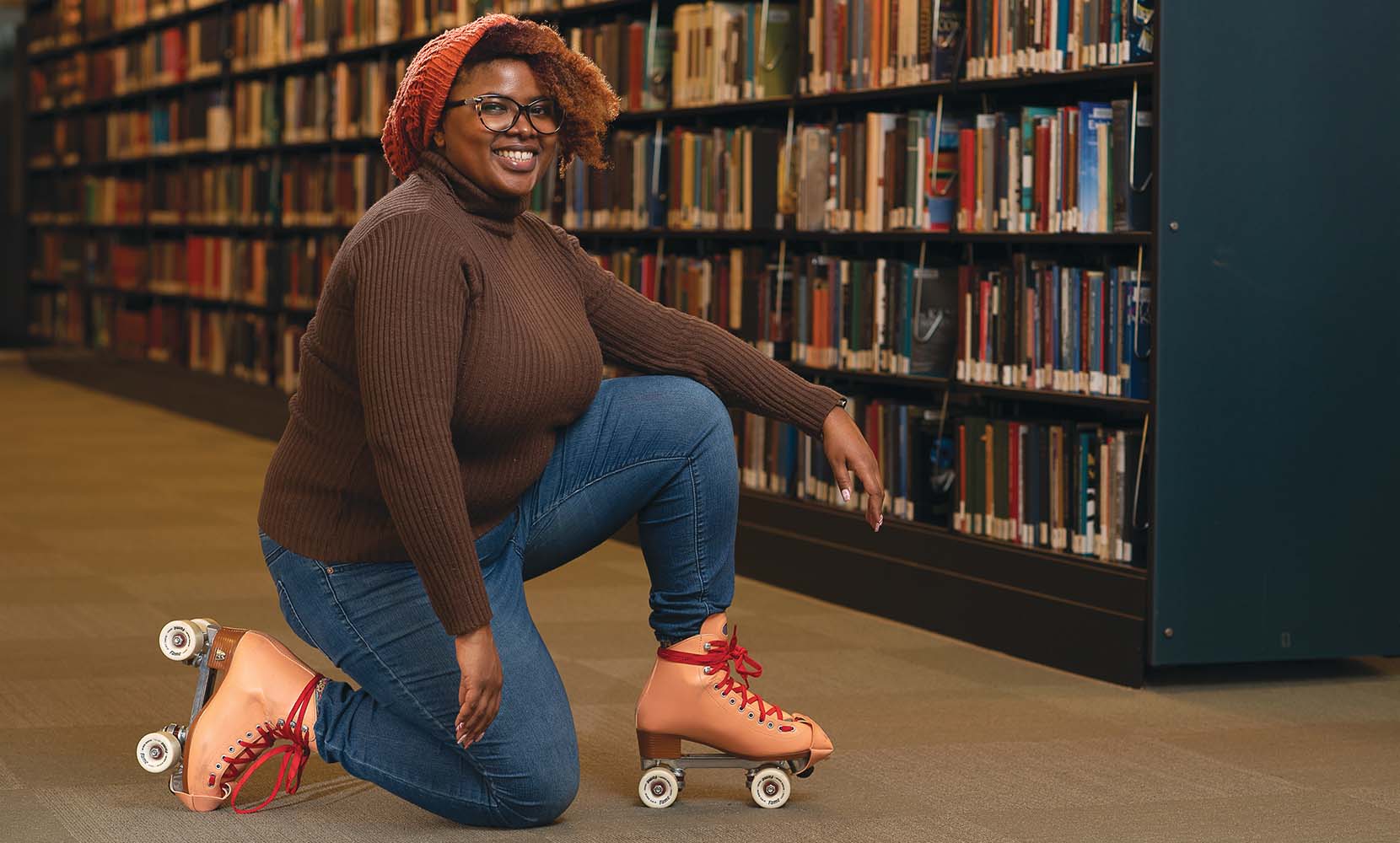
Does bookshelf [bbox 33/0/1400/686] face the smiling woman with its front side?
yes

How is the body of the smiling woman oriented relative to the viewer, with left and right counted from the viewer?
facing the viewer and to the right of the viewer

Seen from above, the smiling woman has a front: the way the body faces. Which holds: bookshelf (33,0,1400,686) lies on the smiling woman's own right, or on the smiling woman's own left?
on the smiling woman's own left

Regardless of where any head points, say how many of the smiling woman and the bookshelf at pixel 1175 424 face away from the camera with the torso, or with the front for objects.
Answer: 0

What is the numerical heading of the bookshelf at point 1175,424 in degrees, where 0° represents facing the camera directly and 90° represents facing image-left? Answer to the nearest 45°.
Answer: approximately 45°
